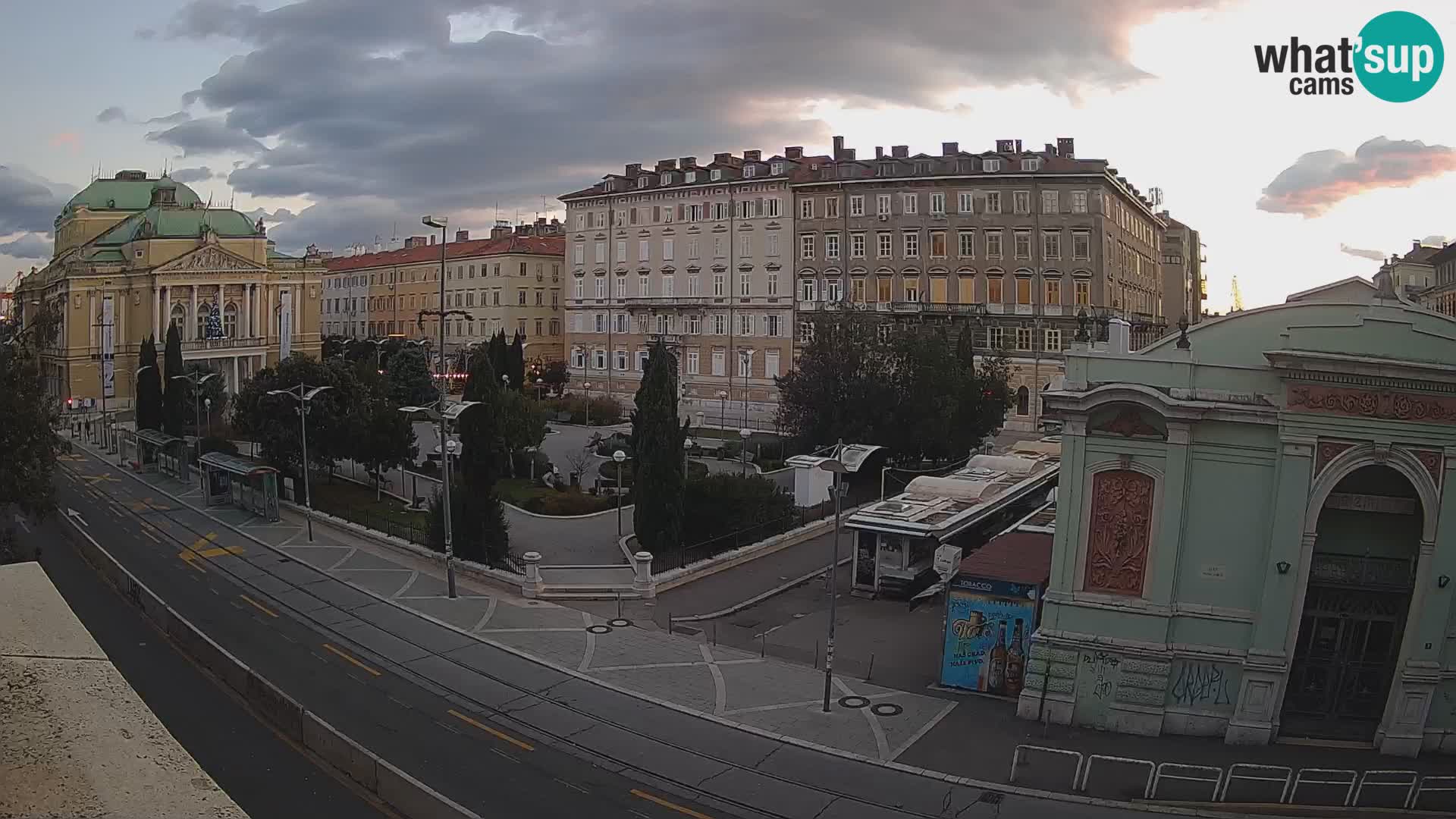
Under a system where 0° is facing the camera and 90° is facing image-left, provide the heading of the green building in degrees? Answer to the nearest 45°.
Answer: approximately 0°

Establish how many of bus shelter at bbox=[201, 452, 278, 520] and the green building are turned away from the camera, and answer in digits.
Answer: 0

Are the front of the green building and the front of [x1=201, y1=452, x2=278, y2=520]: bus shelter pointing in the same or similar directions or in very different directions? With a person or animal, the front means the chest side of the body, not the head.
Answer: same or similar directions

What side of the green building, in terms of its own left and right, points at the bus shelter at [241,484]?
right

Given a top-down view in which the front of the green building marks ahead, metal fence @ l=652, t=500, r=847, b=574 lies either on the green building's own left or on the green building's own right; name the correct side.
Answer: on the green building's own right

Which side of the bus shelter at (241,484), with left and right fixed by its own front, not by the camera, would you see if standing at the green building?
left

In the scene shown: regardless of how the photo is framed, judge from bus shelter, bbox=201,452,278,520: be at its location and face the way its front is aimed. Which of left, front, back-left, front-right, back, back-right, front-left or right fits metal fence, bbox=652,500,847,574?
left
